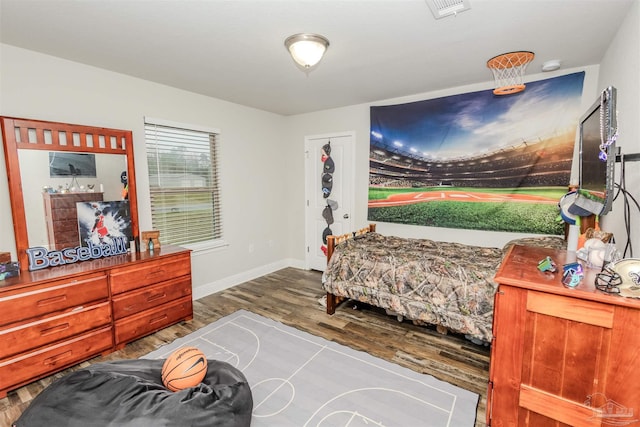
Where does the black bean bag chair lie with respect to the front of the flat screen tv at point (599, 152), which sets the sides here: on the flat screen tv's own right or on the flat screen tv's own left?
on the flat screen tv's own left

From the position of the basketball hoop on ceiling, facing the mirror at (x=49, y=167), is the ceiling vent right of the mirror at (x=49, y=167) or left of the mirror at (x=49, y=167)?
left

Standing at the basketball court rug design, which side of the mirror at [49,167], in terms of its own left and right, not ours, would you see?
front

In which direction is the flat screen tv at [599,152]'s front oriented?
to the viewer's left

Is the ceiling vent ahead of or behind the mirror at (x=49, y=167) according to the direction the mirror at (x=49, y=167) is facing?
ahead

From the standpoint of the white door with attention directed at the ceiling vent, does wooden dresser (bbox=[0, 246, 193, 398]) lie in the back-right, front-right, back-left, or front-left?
front-right

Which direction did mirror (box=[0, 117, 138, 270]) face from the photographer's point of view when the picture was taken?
facing the viewer and to the right of the viewer

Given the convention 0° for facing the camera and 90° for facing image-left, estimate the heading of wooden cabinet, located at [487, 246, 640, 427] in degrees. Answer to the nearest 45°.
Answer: approximately 90°

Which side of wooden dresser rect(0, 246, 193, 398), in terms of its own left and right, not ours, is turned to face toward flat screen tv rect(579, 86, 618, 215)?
front

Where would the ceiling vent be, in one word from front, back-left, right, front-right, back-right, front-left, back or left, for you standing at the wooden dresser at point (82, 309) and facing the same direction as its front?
front

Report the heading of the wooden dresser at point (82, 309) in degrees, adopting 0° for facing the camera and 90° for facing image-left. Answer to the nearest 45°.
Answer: approximately 315°

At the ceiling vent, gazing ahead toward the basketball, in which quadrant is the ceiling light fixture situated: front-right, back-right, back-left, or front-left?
front-right
